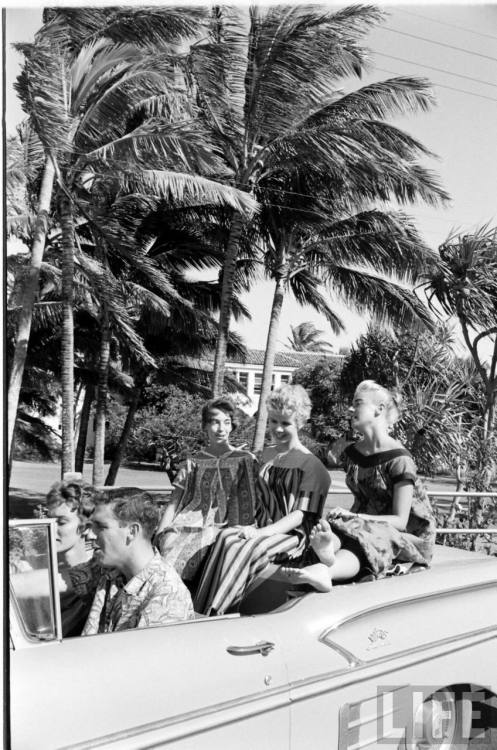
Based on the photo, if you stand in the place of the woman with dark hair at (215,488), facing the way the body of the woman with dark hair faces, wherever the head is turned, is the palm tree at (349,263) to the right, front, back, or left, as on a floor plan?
back

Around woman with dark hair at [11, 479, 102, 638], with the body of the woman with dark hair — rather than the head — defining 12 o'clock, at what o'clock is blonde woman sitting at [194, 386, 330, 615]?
The blonde woman sitting is roughly at 7 o'clock from the woman with dark hair.

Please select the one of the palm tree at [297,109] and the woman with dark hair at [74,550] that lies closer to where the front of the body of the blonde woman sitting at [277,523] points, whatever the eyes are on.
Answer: the woman with dark hair

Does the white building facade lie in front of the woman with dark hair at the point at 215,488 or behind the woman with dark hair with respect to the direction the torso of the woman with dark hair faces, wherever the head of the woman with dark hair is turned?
behind

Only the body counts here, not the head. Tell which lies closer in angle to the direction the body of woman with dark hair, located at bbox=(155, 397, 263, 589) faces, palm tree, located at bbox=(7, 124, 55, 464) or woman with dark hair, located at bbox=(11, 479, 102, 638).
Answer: the woman with dark hair

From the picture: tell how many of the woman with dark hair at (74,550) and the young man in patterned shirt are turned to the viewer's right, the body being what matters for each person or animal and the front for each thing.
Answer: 0

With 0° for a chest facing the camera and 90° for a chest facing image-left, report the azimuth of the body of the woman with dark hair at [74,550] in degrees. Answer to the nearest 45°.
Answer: approximately 45°

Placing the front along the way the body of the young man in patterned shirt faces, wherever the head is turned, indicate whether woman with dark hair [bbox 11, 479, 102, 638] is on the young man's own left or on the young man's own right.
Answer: on the young man's own right

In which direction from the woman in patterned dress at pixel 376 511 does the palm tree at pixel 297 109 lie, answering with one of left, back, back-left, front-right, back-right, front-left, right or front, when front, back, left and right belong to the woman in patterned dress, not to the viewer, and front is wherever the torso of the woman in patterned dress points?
back-right

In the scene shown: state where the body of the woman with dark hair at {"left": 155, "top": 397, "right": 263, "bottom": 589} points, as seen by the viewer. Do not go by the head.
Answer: toward the camera

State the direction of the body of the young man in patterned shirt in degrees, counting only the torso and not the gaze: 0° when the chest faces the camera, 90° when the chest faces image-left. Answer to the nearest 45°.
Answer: approximately 45°

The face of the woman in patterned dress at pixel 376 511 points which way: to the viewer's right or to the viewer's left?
to the viewer's left

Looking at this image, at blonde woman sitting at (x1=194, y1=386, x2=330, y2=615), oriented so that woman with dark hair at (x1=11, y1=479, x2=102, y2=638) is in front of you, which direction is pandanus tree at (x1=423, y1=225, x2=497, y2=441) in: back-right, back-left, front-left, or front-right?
back-right

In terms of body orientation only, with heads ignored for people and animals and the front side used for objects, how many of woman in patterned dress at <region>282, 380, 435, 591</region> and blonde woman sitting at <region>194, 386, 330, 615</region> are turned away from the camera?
0
